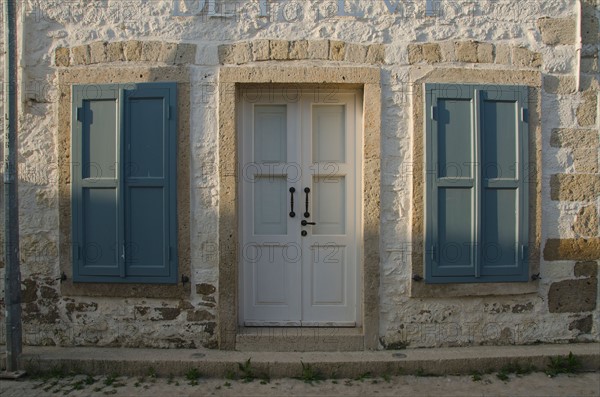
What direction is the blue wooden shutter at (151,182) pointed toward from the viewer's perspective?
toward the camera

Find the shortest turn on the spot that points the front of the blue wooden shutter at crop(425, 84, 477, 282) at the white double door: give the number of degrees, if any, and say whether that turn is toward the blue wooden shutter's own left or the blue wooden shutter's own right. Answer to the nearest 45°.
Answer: approximately 90° to the blue wooden shutter's own right

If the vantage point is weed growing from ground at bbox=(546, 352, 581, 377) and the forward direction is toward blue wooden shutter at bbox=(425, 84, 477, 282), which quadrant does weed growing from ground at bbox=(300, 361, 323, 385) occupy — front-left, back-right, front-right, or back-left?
front-left

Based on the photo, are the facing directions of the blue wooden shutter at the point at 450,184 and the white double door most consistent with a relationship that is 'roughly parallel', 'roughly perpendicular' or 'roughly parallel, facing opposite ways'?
roughly parallel

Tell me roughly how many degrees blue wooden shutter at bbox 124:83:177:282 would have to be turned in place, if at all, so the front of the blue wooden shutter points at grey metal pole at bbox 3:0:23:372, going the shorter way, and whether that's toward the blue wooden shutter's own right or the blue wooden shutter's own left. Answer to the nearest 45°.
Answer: approximately 90° to the blue wooden shutter's own right

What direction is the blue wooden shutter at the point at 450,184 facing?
toward the camera

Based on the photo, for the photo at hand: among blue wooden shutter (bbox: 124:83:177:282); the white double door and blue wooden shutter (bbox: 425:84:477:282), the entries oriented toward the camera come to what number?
3

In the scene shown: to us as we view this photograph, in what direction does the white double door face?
facing the viewer

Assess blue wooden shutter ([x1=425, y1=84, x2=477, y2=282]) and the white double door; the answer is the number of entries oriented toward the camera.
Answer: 2

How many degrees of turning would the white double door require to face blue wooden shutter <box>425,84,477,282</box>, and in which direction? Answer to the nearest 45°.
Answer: approximately 90° to its left

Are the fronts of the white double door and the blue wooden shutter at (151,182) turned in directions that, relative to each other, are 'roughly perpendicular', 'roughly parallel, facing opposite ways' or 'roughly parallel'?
roughly parallel
